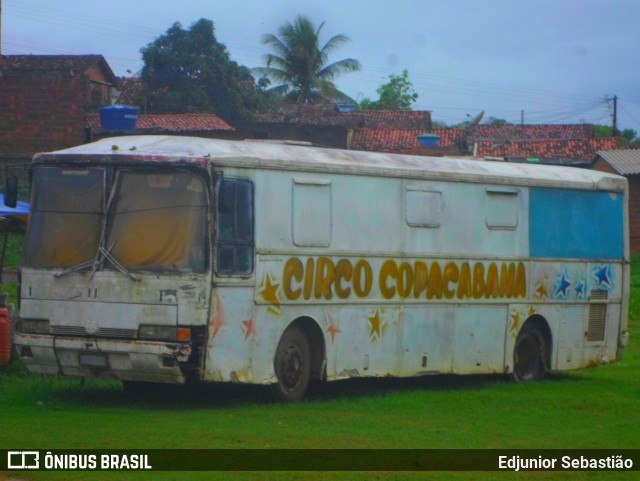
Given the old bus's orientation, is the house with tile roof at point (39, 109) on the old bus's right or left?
on its right

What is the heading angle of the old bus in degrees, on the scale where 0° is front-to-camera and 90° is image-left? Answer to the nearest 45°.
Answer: approximately 45°

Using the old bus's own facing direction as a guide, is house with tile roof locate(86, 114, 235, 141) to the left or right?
on its right

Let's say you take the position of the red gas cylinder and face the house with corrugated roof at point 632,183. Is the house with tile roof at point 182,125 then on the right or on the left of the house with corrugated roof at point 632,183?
left

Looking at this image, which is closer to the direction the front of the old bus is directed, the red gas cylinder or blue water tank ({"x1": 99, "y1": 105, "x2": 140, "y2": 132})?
the red gas cylinder

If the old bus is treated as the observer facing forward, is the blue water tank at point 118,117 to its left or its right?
on its right

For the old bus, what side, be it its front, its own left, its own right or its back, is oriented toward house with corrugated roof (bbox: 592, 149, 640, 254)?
back

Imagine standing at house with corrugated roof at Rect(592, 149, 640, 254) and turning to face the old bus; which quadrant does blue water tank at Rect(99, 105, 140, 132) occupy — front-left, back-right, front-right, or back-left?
front-right
